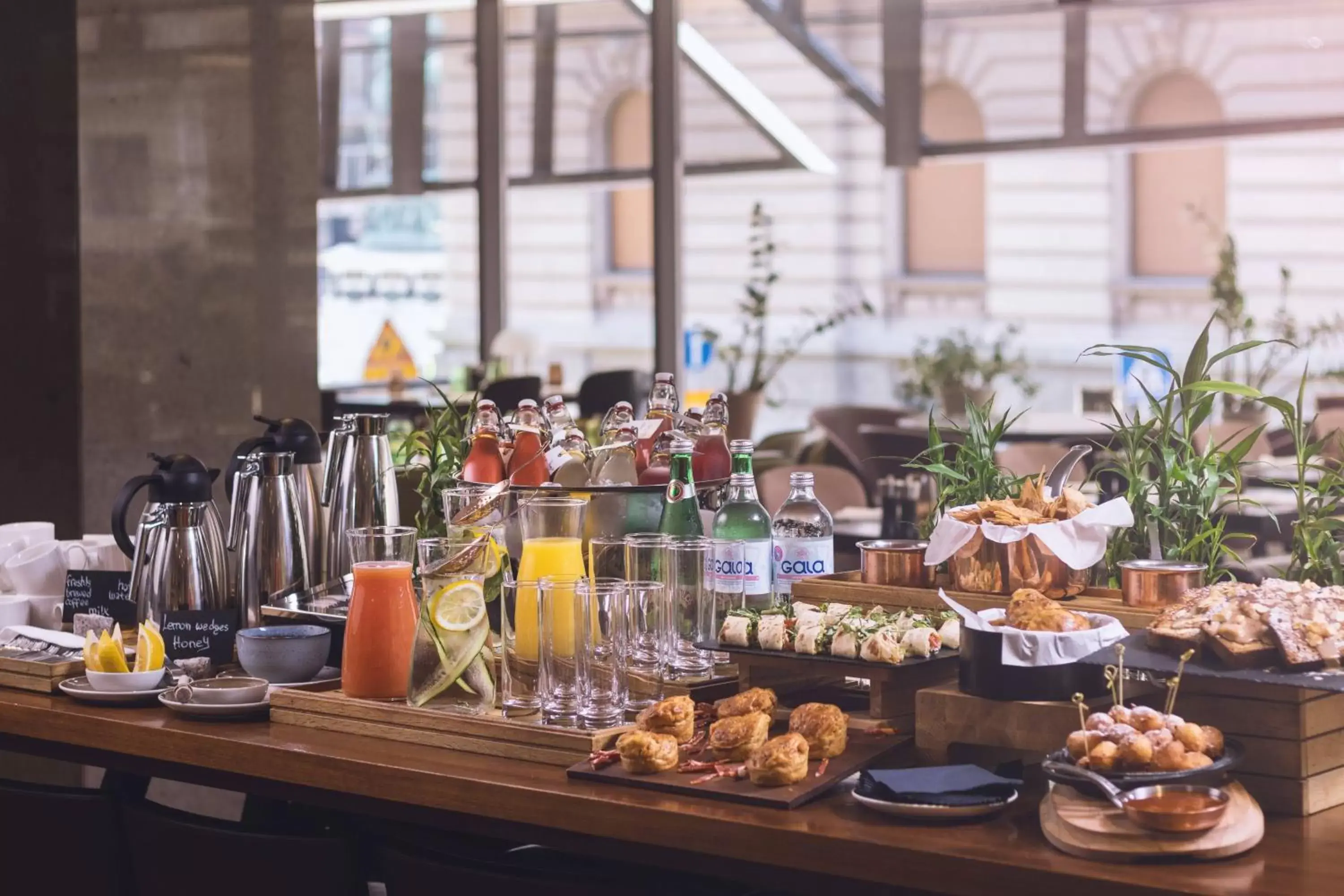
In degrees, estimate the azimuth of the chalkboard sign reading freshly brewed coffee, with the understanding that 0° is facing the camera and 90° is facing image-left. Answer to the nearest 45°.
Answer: approximately 0°

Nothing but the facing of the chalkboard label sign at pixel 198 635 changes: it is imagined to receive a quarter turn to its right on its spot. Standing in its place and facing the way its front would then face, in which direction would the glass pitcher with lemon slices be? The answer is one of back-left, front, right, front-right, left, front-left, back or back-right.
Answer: back-left

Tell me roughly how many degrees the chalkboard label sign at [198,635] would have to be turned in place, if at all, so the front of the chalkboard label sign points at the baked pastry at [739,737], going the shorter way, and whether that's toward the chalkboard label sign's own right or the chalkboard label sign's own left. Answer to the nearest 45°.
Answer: approximately 45° to the chalkboard label sign's own left

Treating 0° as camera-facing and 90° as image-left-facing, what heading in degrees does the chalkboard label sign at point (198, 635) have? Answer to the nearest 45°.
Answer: approximately 0°

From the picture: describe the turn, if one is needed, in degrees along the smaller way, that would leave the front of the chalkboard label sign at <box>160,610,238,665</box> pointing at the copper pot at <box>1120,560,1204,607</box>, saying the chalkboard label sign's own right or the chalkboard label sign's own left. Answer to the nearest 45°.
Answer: approximately 45° to the chalkboard label sign's own left

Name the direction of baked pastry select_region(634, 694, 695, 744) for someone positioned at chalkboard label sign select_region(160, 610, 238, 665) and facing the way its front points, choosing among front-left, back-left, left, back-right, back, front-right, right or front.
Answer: front-left

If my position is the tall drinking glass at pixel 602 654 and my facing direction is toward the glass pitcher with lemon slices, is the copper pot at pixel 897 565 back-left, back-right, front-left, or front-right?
back-right

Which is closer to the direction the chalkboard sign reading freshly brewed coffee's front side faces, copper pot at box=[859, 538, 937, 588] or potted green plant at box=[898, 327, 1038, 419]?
the copper pot

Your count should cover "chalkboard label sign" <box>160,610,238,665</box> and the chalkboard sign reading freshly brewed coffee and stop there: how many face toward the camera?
2
